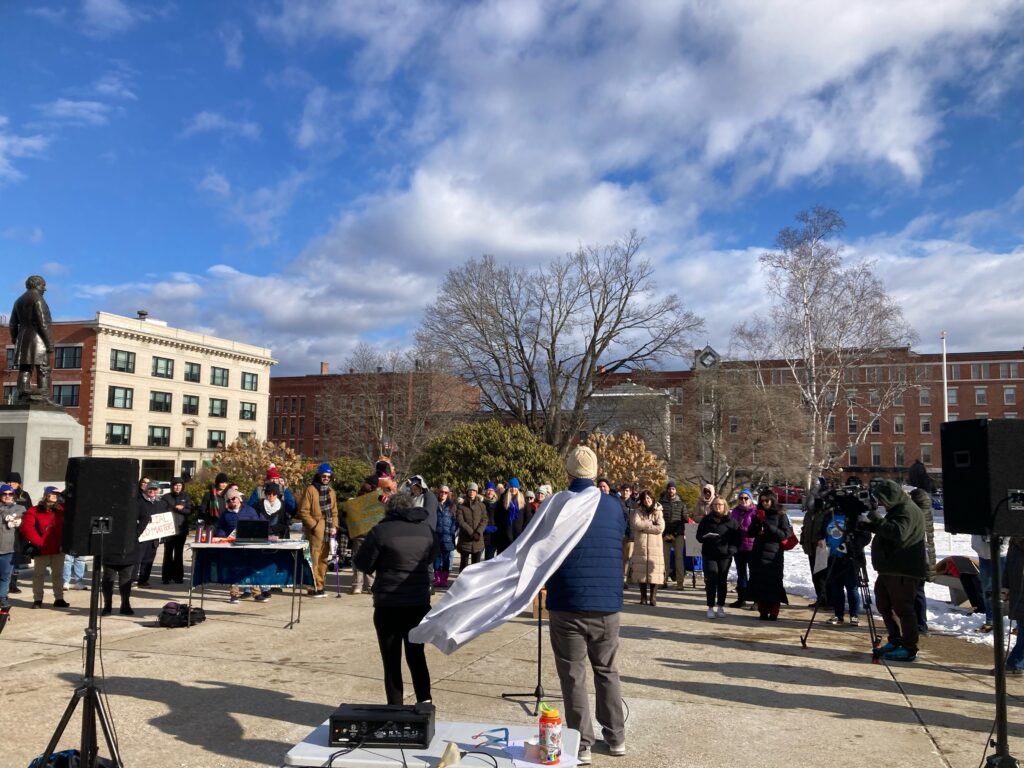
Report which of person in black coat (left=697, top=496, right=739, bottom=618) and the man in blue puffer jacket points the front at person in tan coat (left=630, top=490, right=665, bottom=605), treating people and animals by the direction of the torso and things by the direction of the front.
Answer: the man in blue puffer jacket

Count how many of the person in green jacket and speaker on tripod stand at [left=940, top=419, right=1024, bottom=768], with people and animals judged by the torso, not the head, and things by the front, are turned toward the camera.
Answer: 0

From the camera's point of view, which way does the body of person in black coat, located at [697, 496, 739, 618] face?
toward the camera

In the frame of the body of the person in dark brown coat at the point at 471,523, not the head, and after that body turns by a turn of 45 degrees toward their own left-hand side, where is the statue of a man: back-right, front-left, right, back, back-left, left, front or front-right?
back-right

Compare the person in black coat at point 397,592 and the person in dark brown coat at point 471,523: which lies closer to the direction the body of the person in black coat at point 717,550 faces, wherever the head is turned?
the person in black coat

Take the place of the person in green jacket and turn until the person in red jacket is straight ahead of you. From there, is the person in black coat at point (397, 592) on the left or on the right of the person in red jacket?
left

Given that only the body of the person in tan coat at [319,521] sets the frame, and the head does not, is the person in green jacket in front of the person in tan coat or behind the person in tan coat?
in front

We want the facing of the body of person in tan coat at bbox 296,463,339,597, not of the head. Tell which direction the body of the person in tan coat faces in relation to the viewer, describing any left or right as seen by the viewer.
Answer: facing the viewer and to the right of the viewer

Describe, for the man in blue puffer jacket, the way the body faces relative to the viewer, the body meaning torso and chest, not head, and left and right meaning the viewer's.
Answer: facing away from the viewer

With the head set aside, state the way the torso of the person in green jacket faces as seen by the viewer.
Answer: to the viewer's left

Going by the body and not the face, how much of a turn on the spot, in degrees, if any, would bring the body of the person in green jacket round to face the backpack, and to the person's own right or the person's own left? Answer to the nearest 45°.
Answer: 0° — they already face it

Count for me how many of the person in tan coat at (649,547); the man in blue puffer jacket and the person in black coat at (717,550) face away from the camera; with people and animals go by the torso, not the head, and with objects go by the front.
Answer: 1

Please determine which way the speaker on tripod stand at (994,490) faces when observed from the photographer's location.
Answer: facing away from the viewer and to the left of the viewer

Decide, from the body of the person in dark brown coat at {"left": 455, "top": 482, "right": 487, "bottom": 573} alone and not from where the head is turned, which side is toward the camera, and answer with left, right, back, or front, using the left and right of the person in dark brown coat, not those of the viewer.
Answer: front

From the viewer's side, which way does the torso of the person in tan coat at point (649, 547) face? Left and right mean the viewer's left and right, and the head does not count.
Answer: facing the viewer

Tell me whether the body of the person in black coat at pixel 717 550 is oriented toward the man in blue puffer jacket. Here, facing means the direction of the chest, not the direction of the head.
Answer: yes

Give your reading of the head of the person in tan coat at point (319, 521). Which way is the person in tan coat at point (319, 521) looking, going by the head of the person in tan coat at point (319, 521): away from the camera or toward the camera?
toward the camera

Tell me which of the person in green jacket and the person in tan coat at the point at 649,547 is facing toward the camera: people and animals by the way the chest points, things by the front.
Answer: the person in tan coat
